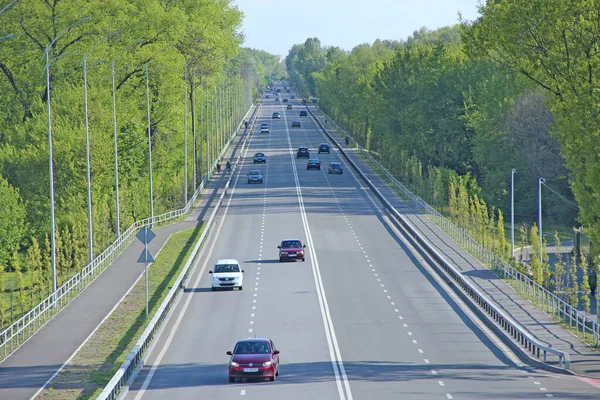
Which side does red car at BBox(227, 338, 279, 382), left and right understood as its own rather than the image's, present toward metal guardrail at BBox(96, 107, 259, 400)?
right

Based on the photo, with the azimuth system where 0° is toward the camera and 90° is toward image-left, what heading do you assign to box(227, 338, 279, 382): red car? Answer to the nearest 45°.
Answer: approximately 0°
